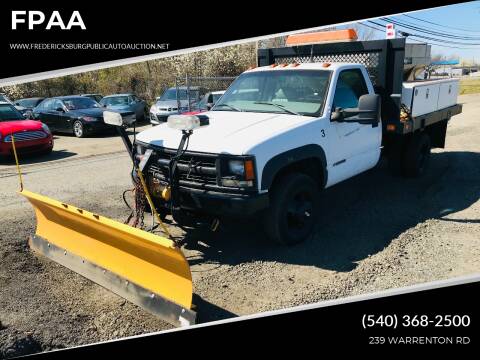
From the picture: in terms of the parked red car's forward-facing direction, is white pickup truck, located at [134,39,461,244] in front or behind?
in front

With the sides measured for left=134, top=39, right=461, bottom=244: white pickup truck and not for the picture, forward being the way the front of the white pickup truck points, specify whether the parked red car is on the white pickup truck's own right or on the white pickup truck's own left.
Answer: on the white pickup truck's own right

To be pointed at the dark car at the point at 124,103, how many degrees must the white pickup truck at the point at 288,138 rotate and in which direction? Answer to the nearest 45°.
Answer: approximately 90° to its right

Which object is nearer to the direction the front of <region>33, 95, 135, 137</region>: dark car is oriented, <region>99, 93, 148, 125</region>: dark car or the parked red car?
the parked red car

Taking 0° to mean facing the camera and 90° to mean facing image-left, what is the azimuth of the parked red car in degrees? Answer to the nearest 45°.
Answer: approximately 315°

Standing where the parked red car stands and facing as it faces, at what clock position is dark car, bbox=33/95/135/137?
The dark car is roughly at 8 o'clock from the parked red car.

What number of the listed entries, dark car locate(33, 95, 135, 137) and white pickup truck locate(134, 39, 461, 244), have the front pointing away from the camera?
0

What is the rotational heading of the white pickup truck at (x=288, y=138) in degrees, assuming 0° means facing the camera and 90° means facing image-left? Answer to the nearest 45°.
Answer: approximately 45°

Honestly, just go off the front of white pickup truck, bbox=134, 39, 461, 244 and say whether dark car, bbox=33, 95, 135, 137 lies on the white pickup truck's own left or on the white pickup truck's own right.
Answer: on the white pickup truck's own right

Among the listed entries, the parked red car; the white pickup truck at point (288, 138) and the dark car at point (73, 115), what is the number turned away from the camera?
0
